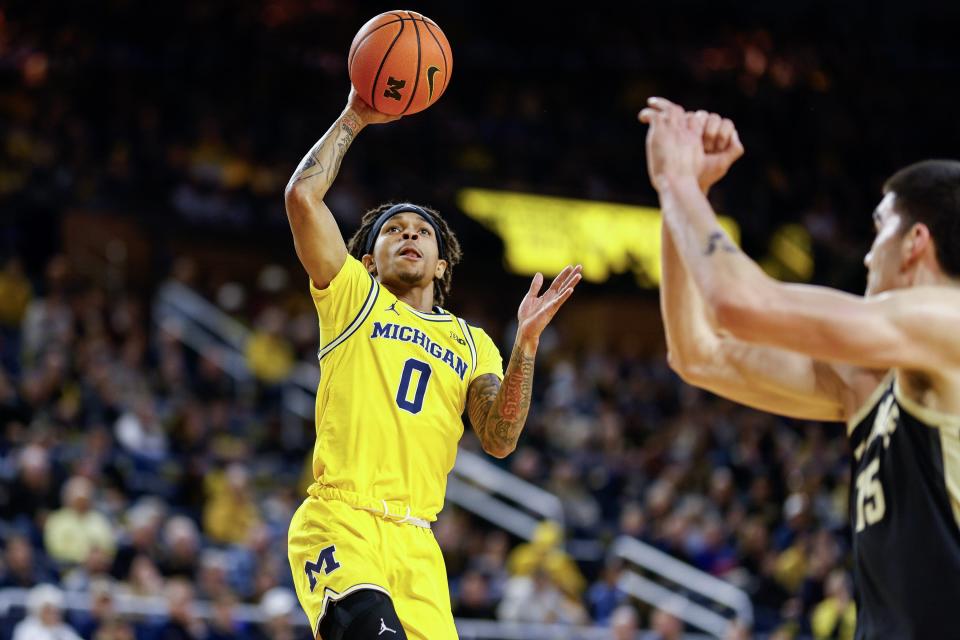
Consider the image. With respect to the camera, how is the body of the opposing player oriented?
to the viewer's left

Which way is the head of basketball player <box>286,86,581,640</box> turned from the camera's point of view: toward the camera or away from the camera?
toward the camera

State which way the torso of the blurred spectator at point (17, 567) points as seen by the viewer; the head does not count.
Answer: toward the camera

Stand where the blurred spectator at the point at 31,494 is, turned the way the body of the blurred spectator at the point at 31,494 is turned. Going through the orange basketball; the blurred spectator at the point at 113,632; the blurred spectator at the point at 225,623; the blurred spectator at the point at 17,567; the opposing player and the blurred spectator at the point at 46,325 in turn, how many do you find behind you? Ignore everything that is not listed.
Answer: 1

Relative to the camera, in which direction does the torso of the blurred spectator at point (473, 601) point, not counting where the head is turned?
toward the camera

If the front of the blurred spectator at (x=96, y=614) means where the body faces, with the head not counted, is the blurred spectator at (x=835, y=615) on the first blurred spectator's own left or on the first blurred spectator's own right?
on the first blurred spectator's own left

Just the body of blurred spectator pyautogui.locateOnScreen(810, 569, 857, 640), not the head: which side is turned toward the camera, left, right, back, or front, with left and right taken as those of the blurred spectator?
front

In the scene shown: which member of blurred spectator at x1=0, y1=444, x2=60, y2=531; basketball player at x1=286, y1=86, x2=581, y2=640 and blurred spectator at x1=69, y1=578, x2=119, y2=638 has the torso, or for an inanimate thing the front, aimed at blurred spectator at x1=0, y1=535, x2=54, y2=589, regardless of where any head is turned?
blurred spectator at x1=0, y1=444, x2=60, y2=531

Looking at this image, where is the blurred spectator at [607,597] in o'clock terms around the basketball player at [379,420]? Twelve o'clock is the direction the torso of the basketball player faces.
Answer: The blurred spectator is roughly at 8 o'clock from the basketball player.

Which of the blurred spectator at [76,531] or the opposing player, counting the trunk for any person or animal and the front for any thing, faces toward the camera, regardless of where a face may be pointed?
the blurred spectator

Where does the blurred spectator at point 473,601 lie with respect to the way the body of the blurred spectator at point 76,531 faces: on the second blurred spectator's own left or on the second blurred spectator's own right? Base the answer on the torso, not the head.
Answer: on the second blurred spectator's own left

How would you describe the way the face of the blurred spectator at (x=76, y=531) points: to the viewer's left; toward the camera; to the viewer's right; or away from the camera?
toward the camera

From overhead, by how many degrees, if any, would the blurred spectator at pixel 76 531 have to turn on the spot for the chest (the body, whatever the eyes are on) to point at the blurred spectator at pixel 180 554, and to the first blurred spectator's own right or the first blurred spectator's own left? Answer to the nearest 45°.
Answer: approximately 90° to the first blurred spectator's own left

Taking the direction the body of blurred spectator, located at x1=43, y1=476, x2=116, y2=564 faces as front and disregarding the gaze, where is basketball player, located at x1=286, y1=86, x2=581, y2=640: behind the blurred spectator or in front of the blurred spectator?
in front

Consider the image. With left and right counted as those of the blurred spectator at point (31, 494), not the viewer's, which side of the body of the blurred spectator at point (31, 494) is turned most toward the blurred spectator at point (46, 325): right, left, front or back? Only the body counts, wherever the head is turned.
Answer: back

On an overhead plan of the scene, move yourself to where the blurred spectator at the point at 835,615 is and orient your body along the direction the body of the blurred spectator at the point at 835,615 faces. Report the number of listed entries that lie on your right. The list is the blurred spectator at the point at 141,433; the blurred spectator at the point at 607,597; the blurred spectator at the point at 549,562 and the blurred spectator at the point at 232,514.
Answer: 4

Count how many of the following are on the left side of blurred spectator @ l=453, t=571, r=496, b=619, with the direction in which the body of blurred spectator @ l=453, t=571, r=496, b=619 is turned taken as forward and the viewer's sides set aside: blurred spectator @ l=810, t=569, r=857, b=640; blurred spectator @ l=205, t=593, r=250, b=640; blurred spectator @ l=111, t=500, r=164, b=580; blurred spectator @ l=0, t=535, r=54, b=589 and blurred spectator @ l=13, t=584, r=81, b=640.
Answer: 1

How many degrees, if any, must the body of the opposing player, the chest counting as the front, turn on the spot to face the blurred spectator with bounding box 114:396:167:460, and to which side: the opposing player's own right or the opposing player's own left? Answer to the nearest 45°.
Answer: approximately 45° to the opposing player's own right
